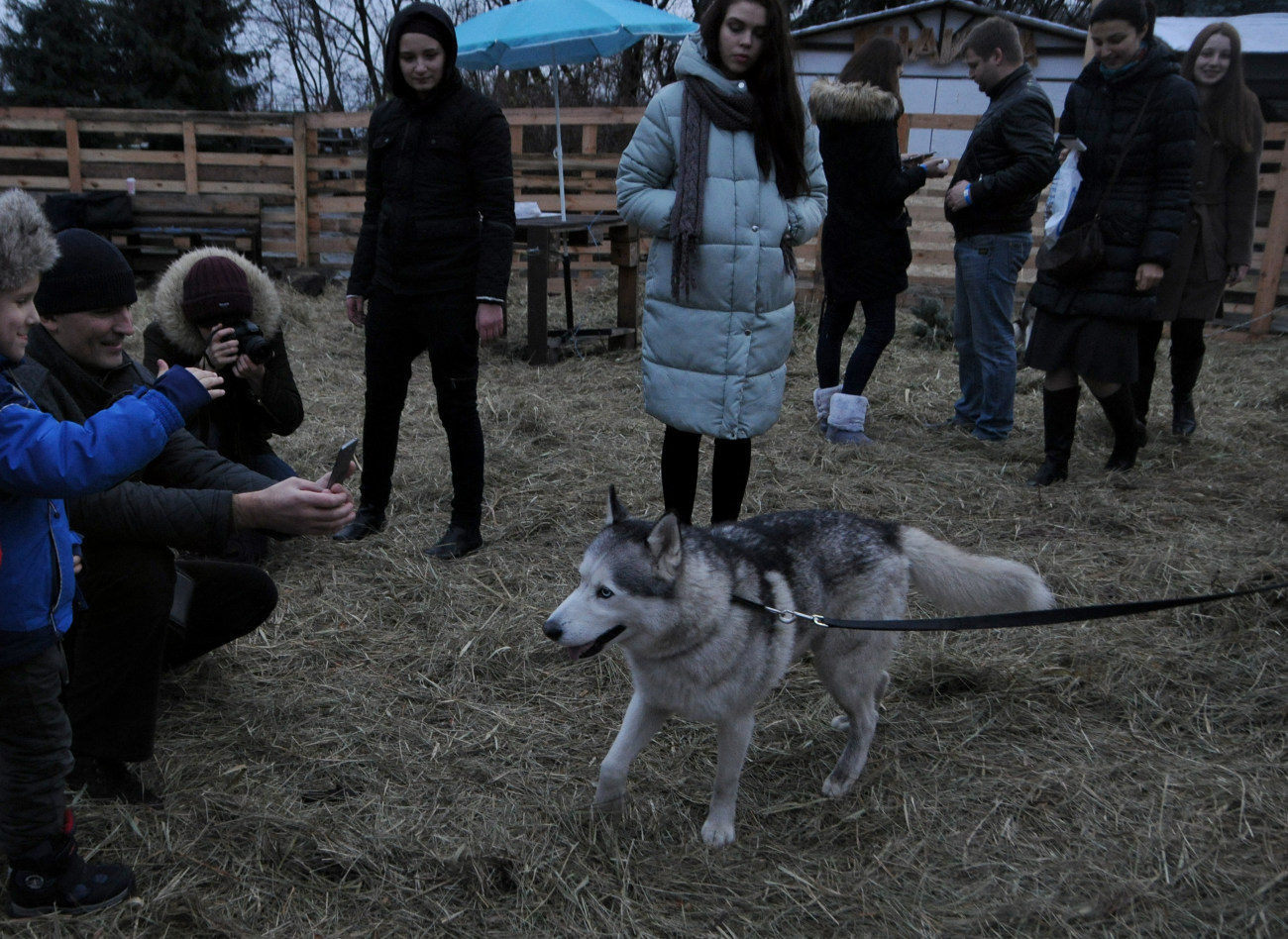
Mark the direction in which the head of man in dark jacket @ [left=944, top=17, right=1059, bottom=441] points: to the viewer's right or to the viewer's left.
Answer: to the viewer's left

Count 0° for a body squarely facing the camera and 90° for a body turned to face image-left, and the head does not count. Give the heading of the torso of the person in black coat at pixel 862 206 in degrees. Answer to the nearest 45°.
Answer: approximately 225°

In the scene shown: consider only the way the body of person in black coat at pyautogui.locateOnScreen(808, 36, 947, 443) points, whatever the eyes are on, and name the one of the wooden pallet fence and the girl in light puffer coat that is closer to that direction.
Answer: the wooden pallet fence

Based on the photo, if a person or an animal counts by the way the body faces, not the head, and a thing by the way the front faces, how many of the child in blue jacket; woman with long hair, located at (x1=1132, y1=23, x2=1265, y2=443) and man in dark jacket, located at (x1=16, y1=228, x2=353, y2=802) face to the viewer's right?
2

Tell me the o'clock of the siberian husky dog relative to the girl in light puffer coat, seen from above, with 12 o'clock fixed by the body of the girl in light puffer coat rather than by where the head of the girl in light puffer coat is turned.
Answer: The siberian husky dog is roughly at 12 o'clock from the girl in light puffer coat.

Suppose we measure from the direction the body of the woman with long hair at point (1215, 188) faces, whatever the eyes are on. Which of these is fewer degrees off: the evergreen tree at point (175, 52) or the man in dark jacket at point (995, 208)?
the man in dark jacket

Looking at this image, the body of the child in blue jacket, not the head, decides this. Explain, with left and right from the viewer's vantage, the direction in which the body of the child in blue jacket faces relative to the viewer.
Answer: facing to the right of the viewer

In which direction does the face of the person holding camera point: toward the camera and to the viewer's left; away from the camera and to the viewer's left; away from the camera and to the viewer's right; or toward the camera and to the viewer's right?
toward the camera and to the viewer's right

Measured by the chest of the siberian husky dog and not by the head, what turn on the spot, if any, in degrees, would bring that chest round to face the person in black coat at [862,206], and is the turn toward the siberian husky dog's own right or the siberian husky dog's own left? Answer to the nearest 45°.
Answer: approximately 135° to the siberian husky dog's own right

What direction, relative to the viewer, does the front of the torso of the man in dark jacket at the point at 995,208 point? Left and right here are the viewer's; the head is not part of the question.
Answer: facing to the left of the viewer
